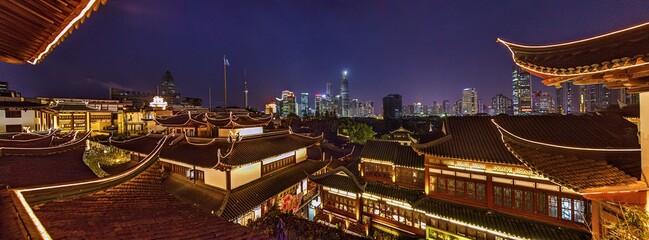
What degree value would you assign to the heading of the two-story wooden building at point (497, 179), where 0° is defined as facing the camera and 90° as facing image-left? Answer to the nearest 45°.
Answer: approximately 45°

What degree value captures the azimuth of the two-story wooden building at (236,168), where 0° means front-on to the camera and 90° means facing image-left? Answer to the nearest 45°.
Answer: approximately 315°

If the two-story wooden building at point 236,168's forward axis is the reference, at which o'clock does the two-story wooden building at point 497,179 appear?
the two-story wooden building at point 497,179 is roughly at 12 o'clock from the two-story wooden building at point 236,168.
